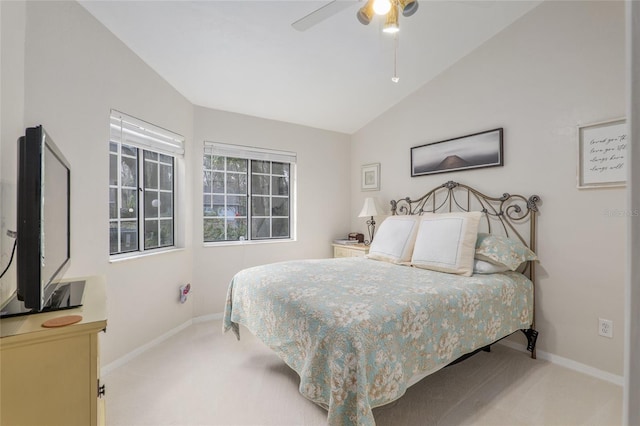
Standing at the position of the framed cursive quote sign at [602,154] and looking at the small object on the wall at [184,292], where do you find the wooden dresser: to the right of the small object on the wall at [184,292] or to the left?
left

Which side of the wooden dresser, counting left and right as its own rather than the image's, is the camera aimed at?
right

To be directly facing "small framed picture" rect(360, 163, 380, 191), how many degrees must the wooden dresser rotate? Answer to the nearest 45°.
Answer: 0° — it already faces it

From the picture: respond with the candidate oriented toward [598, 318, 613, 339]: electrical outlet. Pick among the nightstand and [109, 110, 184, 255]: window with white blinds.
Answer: the window with white blinds

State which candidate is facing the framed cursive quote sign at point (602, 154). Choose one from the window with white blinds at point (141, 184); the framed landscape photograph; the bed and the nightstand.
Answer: the window with white blinds

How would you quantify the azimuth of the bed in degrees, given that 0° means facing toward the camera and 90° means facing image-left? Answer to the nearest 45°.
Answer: approximately 45°

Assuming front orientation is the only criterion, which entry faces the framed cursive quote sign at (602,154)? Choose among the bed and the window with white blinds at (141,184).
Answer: the window with white blinds

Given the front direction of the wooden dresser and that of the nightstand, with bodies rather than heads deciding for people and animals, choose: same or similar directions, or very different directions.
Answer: very different directions

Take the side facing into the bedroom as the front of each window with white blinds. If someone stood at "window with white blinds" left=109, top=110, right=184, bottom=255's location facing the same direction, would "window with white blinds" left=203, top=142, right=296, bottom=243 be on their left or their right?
on their left
